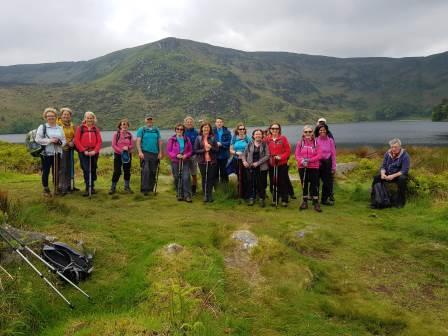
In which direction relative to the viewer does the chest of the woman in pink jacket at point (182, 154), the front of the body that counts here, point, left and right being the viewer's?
facing the viewer

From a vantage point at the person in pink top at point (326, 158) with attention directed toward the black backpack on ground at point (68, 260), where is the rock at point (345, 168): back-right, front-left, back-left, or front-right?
back-right

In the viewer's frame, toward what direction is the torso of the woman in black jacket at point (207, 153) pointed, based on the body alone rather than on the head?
toward the camera

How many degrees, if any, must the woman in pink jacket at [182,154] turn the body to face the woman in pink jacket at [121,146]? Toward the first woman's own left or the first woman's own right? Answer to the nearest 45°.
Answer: approximately 90° to the first woman's own right

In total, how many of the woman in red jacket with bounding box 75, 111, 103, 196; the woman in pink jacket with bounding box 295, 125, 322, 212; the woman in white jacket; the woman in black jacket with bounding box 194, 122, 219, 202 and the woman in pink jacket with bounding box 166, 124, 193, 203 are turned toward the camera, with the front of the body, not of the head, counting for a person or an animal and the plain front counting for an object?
5

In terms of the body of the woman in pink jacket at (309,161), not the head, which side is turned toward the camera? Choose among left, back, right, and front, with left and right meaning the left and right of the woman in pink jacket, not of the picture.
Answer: front

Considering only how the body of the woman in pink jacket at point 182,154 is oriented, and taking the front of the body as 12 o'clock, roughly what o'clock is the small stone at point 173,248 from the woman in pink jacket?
The small stone is roughly at 12 o'clock from the woman in pink jacket.

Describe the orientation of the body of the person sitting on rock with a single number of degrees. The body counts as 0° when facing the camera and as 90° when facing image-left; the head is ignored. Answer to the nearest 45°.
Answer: approximately 45°

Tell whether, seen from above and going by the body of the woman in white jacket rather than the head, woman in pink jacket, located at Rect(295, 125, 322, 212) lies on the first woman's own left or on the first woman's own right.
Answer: on the first woman's own left

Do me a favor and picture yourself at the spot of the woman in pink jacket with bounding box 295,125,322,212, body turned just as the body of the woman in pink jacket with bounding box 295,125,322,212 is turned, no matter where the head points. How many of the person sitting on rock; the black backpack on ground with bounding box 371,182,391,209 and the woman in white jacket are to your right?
1

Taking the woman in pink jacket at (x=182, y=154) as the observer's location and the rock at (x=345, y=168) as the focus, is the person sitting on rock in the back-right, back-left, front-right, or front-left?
front-right
